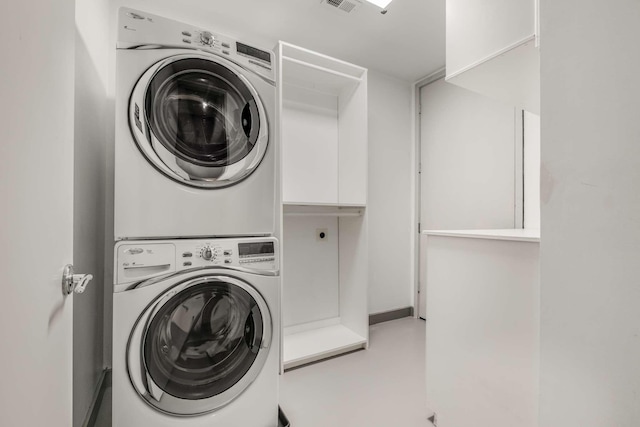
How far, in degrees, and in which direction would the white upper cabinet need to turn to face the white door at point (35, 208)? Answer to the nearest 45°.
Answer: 0° — it already faces it

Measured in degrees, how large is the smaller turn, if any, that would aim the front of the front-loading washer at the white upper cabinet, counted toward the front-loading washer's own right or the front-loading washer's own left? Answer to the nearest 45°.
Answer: approximately 45° to the front-loading washer's own left

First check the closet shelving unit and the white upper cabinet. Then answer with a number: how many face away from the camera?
0

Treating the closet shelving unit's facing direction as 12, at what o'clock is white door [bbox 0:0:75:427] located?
The white door is roughly at 2 o'clock from the closet shelving unit.

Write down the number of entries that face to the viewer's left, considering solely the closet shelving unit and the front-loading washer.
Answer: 0

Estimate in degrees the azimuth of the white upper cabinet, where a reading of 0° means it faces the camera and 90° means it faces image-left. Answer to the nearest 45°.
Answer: approximately 45°

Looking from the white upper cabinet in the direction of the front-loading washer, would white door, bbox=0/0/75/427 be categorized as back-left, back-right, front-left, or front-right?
front-left

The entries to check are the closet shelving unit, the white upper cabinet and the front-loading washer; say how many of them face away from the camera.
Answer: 0

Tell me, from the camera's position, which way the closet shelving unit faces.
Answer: facing the viewer and to the right of the viewer

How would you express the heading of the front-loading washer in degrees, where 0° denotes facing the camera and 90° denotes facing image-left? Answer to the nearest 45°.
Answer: approximately 0°

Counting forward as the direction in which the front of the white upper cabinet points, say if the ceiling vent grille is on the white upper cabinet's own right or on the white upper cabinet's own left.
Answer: on the white upper cabinet's own right
